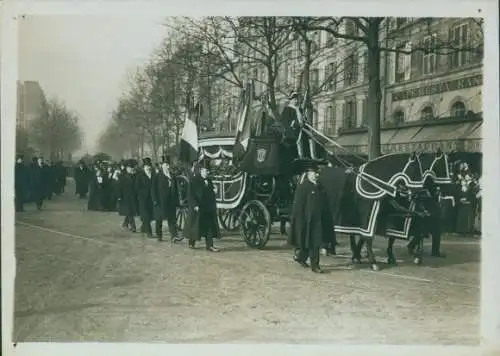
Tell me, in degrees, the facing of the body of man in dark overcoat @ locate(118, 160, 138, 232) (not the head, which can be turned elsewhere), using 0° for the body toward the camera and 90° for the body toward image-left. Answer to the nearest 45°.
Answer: approximately 315°

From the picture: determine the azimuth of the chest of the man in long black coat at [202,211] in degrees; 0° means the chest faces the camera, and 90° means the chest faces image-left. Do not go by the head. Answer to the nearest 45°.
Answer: approximately 315°

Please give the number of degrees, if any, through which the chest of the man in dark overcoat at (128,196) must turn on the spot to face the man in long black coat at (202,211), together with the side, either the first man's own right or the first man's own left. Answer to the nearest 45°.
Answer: approximately 45° to the first man's own left

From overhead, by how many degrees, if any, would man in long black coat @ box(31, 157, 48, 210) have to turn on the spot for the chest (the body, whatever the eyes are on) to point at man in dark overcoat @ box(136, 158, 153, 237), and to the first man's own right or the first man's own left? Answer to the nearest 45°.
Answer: approximately 45° to the first man's own left

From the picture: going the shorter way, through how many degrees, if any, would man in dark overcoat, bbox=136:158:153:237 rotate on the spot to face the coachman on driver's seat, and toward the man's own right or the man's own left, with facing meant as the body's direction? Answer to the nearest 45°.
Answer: approximately 45° to the man's own left

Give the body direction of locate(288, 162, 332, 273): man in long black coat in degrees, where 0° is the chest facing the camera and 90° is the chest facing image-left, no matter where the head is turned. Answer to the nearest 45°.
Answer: approximately 315°

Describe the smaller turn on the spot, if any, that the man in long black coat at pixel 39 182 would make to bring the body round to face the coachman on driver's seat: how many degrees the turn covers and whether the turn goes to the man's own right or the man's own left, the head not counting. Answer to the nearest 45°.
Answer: approximately 45° to the man's own left
